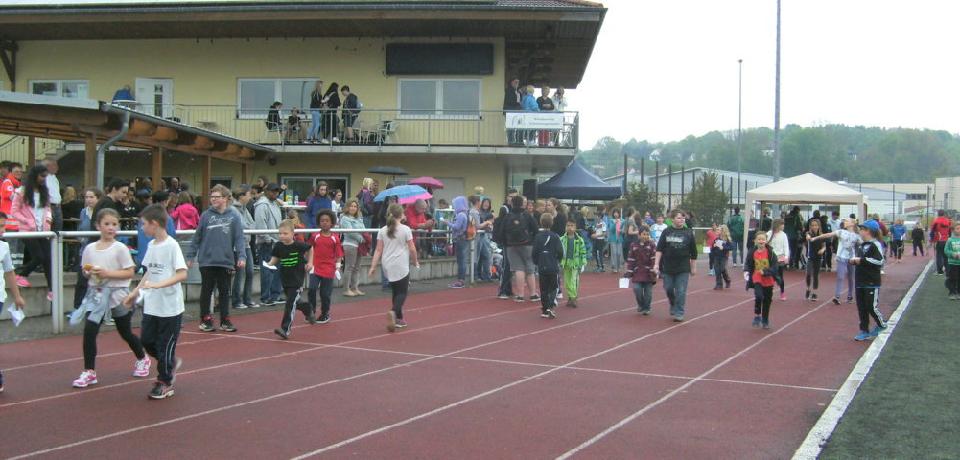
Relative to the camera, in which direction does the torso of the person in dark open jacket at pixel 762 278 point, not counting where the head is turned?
toward the camera

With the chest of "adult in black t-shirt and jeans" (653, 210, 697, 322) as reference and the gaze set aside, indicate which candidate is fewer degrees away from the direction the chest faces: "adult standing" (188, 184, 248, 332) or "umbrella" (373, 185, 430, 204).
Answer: the adult standing

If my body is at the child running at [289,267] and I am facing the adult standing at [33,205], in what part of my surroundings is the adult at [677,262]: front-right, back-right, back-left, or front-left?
back-right

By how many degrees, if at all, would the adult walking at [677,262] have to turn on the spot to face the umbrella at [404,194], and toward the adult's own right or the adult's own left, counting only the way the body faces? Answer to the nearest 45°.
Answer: approximately 135° to the adult's own right

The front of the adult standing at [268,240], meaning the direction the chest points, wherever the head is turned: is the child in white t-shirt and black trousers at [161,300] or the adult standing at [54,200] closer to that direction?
the child in white t-shirt and black trousers

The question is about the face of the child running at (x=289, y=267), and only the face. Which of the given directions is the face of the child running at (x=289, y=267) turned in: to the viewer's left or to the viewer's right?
to the viewer's left

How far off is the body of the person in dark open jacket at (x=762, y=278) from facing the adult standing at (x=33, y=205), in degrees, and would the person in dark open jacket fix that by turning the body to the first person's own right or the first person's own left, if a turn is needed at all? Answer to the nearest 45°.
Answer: approximately 45° to the first person's own right

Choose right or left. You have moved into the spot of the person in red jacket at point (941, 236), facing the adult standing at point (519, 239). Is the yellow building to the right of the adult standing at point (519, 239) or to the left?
right
